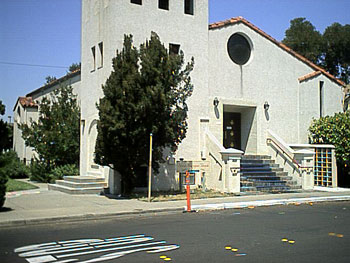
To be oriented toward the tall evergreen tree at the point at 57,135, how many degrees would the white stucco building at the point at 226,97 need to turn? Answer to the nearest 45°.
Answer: approximately 135° to its right

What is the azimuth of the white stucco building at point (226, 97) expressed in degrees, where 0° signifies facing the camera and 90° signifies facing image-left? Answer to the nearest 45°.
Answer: approximately 315°

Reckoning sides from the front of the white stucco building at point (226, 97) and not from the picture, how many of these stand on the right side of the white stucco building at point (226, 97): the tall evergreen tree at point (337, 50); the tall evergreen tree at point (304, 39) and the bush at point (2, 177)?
1

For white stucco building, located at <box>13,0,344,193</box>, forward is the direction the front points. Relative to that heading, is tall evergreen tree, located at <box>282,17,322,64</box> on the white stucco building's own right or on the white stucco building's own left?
on the white stucco building's own left

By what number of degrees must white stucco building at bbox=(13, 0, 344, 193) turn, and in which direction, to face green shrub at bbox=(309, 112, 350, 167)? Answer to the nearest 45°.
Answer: approximately 45° to its left

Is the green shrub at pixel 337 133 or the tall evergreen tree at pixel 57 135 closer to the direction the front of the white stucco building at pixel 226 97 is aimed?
the green shrub

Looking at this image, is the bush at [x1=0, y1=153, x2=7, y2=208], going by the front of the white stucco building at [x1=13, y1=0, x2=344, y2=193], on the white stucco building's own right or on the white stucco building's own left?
on the white stucco building's own right

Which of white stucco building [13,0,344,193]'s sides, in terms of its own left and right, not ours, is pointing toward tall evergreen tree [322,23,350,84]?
left
